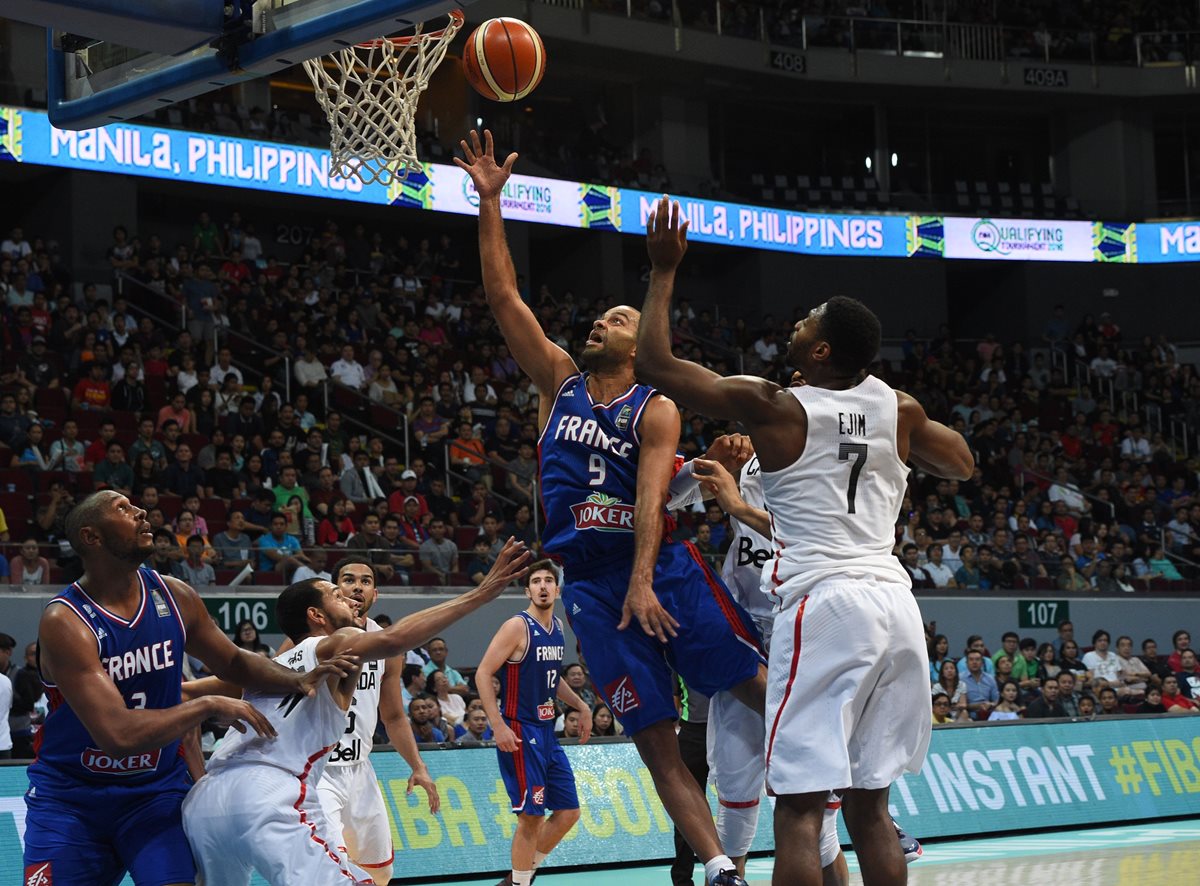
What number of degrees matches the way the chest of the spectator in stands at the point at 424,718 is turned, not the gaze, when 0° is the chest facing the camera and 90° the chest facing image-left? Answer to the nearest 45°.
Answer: approximately 0°

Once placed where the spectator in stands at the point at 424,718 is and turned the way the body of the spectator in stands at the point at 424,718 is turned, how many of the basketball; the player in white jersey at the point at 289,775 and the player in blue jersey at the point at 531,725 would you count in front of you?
3

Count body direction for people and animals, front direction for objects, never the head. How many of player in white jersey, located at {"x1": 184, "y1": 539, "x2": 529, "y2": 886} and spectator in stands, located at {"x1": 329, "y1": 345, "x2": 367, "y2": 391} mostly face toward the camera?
1

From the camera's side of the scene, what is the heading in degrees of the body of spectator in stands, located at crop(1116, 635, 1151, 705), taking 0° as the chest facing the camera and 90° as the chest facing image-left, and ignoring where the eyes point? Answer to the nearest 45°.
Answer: approximately 45°

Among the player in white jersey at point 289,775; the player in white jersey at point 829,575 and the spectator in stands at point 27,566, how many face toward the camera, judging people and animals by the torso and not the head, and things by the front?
1

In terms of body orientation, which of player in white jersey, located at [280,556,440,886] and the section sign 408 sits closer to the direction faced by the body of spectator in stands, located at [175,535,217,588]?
the player in white jersey

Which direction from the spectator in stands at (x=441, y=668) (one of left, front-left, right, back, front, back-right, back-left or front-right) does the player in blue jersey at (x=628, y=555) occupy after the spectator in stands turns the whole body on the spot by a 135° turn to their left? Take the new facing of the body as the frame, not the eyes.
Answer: back-right

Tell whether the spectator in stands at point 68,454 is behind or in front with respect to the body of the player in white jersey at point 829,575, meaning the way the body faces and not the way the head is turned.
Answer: in front

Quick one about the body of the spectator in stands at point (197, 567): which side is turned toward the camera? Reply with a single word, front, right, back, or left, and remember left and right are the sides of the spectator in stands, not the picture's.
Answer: front

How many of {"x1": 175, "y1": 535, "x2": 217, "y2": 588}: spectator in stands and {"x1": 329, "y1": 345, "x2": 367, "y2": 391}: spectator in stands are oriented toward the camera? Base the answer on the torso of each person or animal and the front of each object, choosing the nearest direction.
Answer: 2
